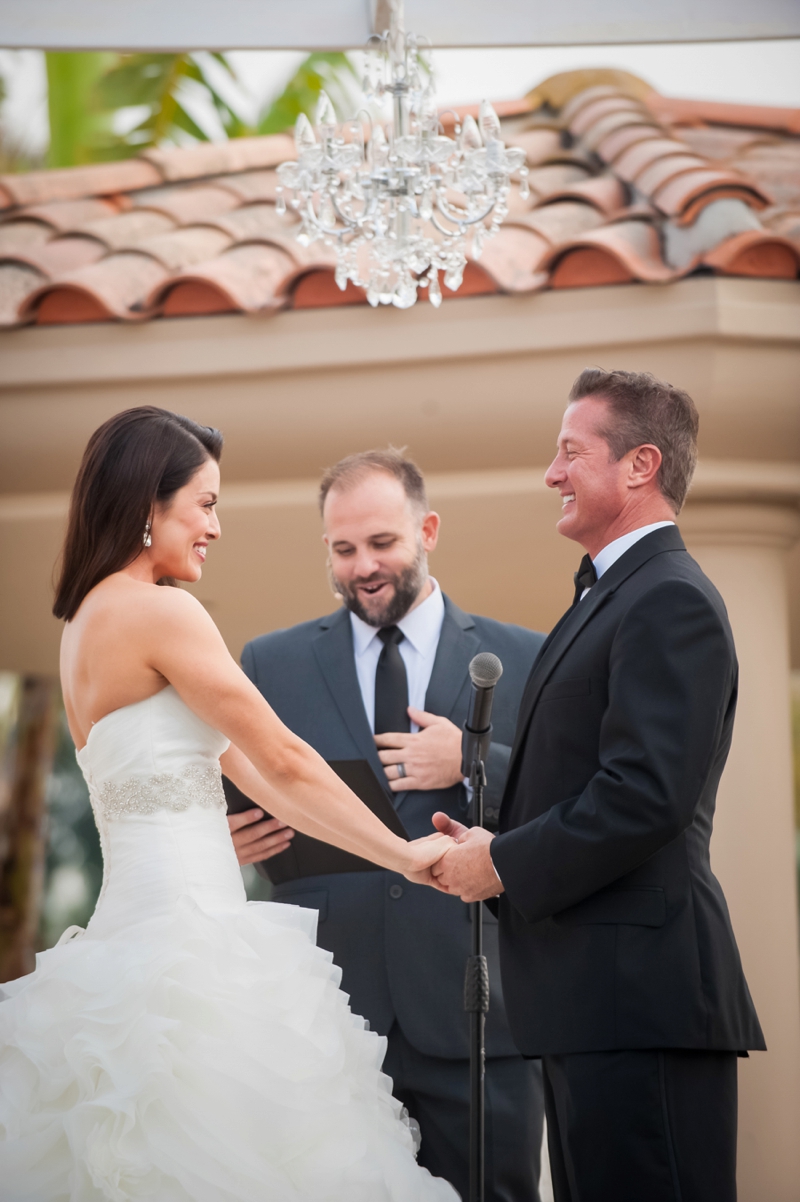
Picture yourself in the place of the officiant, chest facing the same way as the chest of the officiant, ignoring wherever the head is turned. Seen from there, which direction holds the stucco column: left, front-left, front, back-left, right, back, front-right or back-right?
back-left

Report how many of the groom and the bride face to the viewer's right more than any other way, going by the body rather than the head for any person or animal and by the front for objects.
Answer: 1

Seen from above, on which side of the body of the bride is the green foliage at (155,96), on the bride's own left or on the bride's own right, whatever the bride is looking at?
on the bride's own left

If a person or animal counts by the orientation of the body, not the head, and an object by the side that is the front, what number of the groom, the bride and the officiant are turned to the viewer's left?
1

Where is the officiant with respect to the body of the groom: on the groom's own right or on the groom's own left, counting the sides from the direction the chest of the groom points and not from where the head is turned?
on the groom's own right

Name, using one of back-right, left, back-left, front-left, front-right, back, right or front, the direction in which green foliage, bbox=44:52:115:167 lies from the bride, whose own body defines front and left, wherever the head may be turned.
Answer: left

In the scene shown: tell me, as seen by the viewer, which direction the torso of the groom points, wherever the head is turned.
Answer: to the viewer's left

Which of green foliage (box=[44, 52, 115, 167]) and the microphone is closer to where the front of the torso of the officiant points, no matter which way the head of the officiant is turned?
the microphone

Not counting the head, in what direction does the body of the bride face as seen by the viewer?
to the viewer's right

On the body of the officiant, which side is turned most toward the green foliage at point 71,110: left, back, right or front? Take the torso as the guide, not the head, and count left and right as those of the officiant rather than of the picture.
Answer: back

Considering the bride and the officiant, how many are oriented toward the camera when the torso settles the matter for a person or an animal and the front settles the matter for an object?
1

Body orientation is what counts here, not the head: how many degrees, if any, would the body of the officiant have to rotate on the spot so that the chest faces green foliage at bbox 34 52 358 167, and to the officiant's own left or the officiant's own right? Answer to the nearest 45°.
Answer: approximately 180°

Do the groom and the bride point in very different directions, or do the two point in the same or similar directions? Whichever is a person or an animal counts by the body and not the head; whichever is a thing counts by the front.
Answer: very different directions

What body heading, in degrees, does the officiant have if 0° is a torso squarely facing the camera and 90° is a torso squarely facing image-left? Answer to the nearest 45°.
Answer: approximately 0°

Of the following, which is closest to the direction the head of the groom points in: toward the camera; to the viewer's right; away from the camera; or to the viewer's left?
to the viewer's left

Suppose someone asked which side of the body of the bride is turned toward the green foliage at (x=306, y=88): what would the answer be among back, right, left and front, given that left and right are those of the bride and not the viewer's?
left

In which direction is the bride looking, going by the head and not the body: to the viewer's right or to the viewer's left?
to the viewer's right
